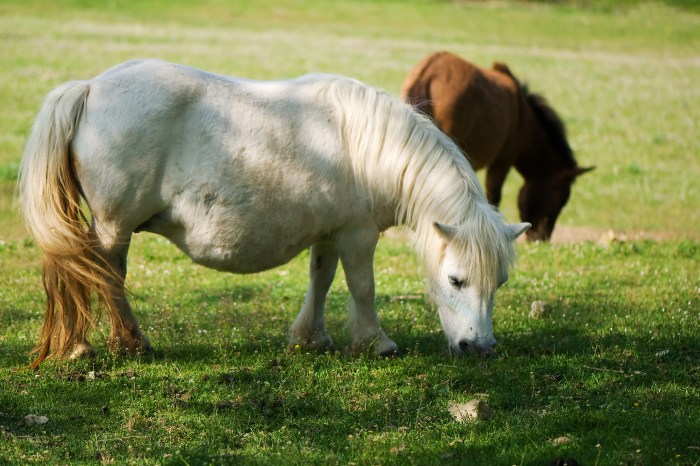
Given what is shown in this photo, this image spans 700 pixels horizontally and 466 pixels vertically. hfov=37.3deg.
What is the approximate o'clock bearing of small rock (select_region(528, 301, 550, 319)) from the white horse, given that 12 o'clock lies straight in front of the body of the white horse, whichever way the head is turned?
The small rock is roughly at 11 o'clock from the white horse.

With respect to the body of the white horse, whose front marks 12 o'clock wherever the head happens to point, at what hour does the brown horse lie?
The brown horse is roughly at 10 o'clock from the white horse.

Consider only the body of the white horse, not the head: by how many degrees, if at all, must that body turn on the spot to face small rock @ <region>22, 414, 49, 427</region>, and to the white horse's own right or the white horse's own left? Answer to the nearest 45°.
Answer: approximately 135° to the white horse's own right

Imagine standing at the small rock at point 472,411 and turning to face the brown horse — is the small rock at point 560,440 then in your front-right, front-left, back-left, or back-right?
back-right

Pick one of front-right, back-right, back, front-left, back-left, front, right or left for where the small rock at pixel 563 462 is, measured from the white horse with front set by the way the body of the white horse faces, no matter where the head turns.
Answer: front-right

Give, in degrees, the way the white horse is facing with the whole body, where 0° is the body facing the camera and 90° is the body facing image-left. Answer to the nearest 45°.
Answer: approximately 270°

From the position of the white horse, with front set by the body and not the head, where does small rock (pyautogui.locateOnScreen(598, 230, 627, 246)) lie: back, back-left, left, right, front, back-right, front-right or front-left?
front-left
